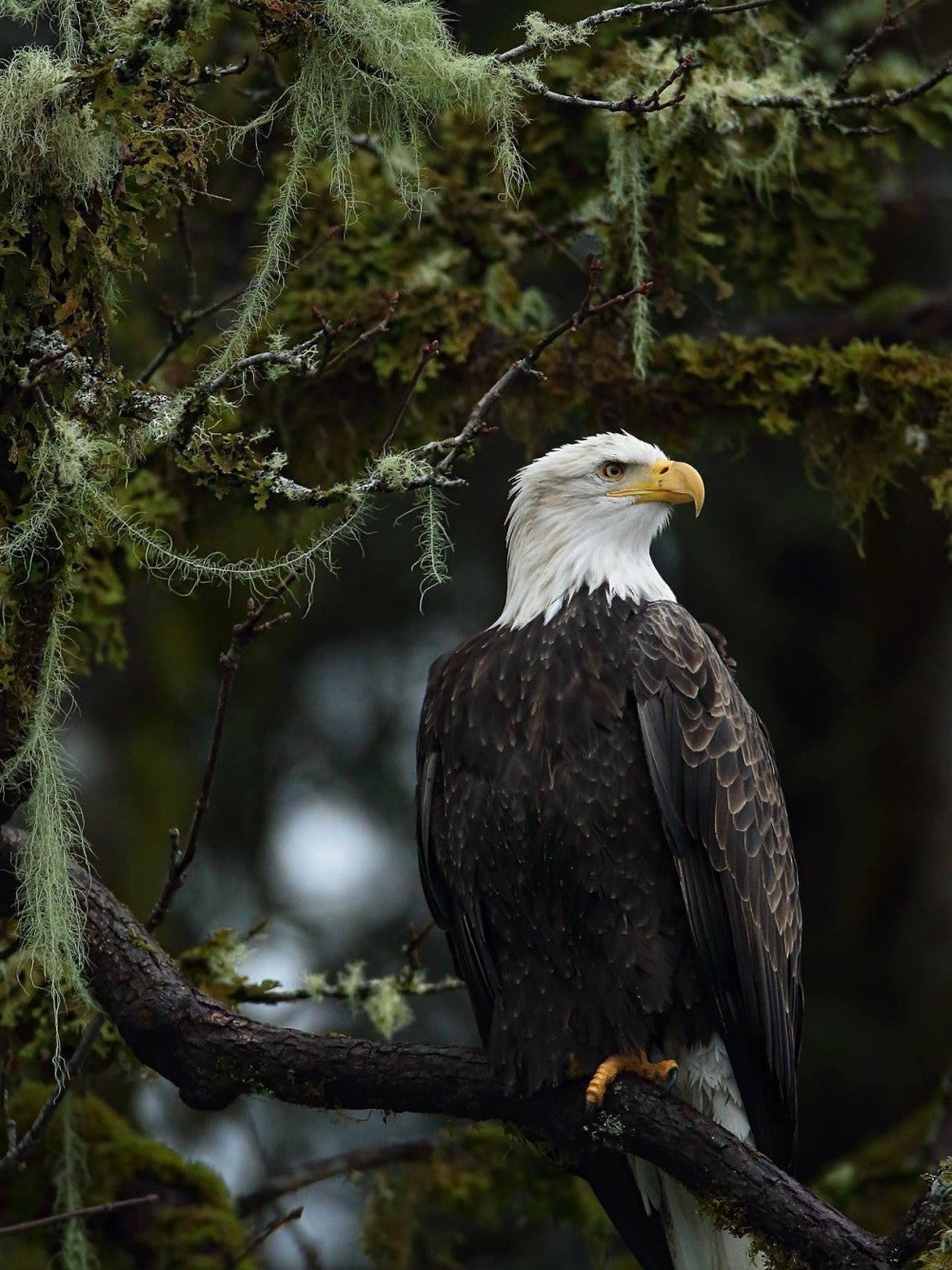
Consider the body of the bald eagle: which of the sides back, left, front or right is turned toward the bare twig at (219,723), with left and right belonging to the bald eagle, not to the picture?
front

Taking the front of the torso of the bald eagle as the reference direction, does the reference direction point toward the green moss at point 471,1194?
no

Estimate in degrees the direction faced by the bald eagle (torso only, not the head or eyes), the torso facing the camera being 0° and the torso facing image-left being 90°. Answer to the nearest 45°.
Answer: approximately 45°
